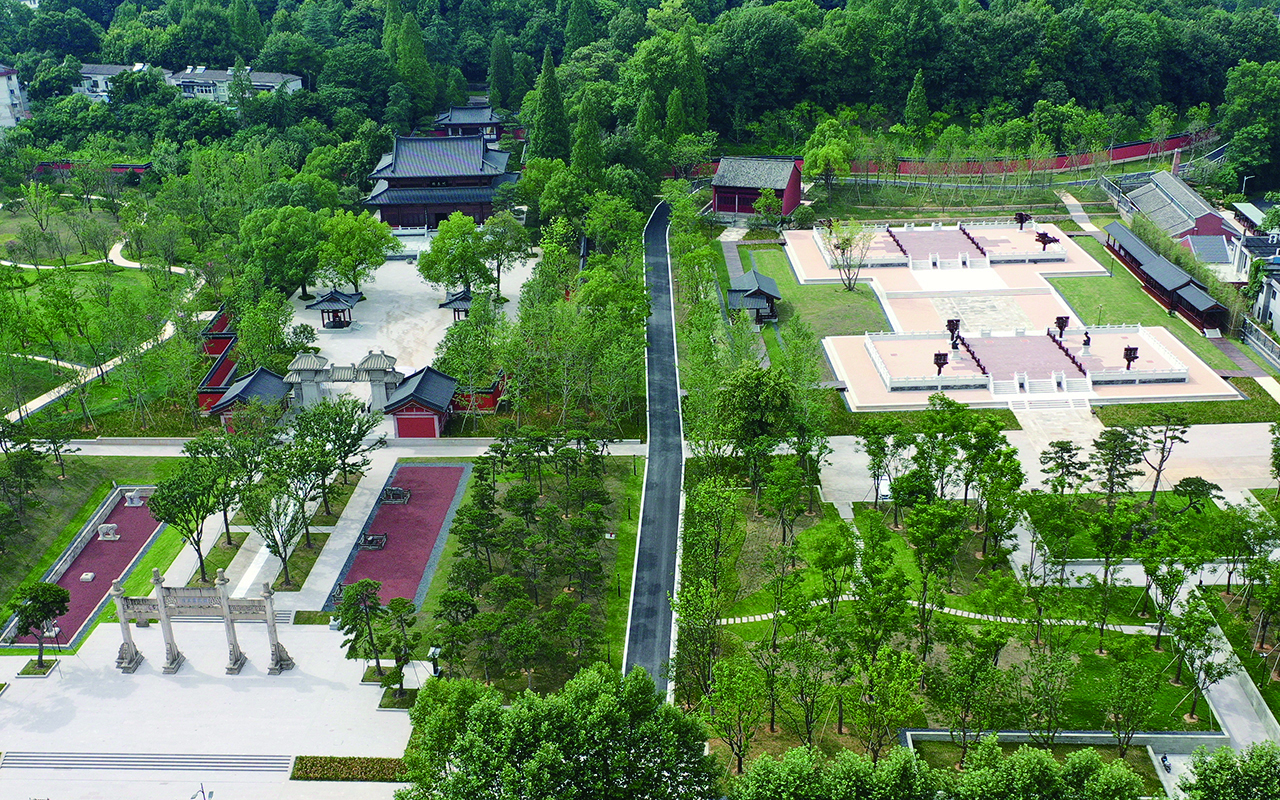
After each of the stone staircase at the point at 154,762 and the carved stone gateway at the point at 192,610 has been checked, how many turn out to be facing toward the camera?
2

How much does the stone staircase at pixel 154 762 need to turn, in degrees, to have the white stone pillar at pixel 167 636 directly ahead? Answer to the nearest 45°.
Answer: approximately 180°

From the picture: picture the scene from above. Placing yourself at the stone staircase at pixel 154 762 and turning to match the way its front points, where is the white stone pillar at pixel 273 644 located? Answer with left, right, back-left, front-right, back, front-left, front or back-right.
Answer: back-left

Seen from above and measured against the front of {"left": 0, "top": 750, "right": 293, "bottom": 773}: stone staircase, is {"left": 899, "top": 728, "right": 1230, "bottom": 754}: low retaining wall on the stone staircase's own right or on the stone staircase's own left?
on the stone staircase's own left

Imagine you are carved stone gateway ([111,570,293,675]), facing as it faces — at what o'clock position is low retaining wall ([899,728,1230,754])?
The low retaining wall is roughly at 10 o'clock from the carved stone gateway.

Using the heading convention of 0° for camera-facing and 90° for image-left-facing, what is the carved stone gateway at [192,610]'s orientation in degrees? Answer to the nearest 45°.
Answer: approximately 0°

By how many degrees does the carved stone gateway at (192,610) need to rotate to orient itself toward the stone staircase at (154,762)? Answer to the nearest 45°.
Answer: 0° — it already faces it

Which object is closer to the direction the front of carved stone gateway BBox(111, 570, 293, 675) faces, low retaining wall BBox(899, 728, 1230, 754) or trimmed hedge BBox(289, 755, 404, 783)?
the trimmed hedge

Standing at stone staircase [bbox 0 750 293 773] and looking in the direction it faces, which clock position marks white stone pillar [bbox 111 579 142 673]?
The white stone pillar is roughly at 6 o'clock from the stone staircase.
